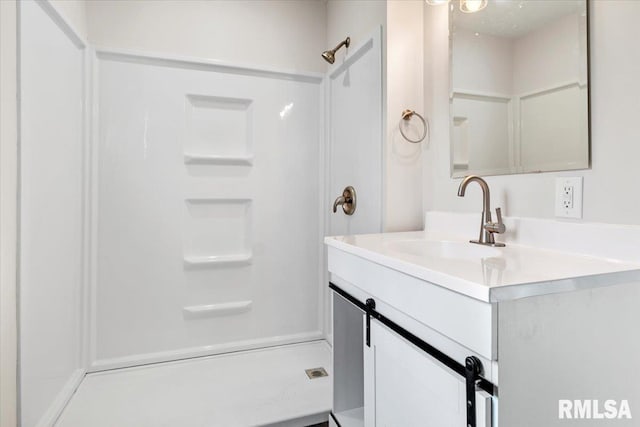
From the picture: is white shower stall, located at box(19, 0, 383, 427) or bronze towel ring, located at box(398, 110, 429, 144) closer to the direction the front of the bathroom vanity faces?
the white shower stall

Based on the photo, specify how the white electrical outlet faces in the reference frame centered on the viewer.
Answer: facing the viewer and to the left of the viewer

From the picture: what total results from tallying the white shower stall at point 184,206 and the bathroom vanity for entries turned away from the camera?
0

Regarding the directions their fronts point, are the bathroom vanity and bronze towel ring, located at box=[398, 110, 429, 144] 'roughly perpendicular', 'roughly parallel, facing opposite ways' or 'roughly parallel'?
roughly parallel

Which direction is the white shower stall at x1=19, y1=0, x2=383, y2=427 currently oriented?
toward the camera

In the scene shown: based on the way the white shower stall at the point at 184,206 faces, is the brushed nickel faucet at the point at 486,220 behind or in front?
in front

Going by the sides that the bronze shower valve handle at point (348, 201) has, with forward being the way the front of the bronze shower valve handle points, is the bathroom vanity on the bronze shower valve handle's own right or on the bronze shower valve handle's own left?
on the bronze shower valve handle's own left

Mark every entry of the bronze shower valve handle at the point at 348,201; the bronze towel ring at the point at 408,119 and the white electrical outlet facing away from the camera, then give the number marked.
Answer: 0
